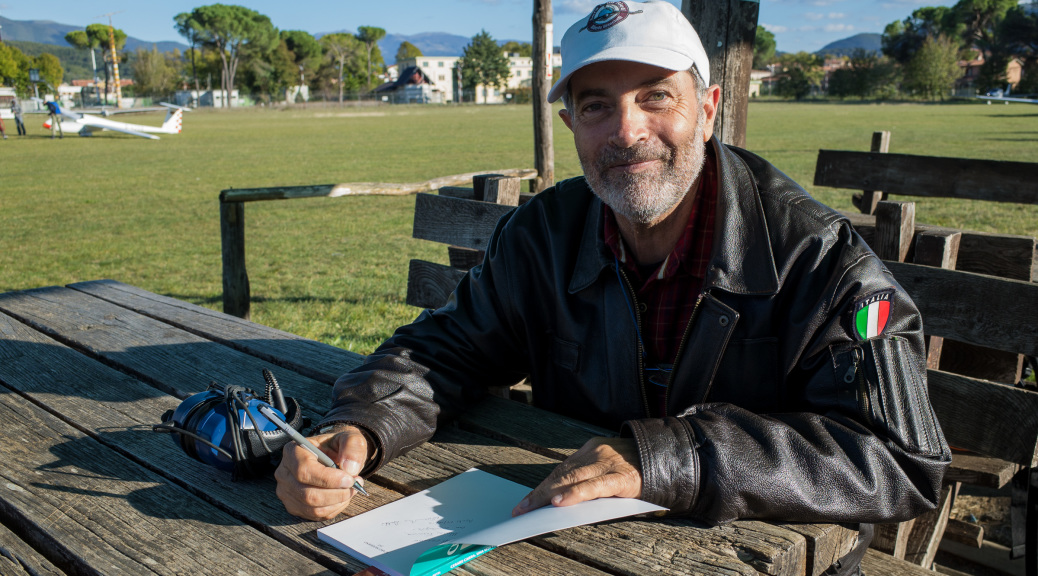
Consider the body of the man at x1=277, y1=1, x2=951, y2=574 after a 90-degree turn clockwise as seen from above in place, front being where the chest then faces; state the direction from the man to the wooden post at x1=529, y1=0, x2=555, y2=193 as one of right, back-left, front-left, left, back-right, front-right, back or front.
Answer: front-right

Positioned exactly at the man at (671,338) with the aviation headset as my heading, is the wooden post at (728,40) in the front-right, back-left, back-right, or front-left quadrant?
back-right

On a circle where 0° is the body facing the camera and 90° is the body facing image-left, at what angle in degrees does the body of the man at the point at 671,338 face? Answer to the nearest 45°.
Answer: approximately 45°

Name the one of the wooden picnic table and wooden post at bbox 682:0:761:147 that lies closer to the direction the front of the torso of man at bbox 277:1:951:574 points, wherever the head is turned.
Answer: the wooden picnic table

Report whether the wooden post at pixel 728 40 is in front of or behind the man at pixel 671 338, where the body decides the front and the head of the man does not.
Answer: behind

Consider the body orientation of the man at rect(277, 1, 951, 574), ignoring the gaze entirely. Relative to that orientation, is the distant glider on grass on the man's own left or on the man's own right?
on the man's own right

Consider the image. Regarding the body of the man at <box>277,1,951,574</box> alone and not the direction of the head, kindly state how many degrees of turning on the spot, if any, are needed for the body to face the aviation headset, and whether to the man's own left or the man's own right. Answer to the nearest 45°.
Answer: approximately 45° to the man's own right
